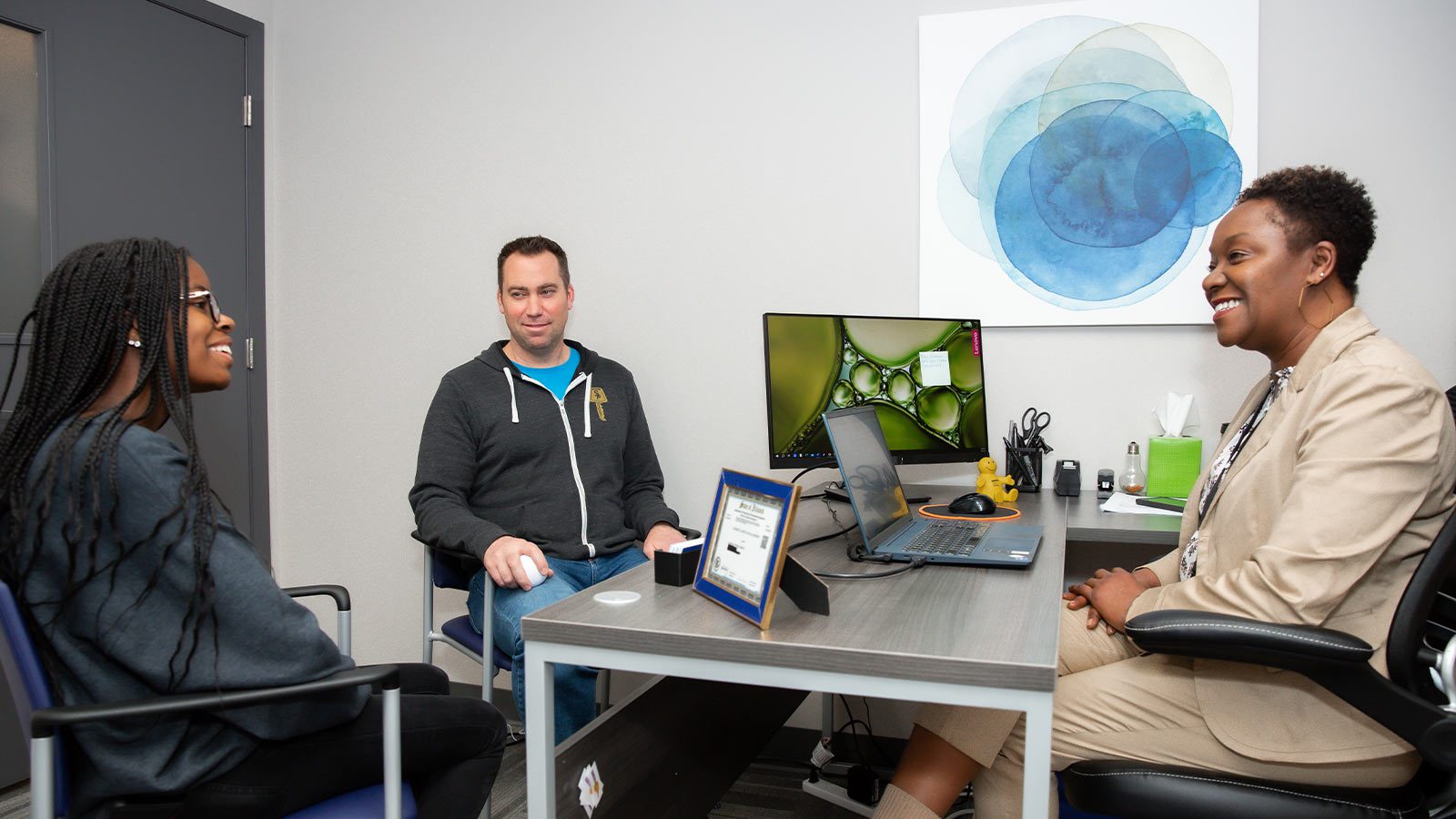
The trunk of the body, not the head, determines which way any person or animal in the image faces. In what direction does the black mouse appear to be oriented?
to the viewer's left

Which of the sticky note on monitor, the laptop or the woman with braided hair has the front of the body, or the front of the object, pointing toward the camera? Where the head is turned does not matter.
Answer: the sticky note on monitor

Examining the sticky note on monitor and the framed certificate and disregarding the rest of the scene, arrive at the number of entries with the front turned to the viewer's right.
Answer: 0

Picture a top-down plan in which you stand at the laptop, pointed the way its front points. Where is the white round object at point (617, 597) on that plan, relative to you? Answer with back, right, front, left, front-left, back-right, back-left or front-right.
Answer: back-right

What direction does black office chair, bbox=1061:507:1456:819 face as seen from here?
to the viewer's left

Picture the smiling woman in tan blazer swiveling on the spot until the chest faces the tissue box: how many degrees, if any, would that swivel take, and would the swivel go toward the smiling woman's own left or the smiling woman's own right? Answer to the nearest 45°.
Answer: approximately 90° to the smiling woman's own right

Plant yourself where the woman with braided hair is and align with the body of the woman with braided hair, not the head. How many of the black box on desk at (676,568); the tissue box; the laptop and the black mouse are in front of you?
4

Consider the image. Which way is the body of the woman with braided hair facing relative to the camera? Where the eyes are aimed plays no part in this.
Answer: to the viewer's right

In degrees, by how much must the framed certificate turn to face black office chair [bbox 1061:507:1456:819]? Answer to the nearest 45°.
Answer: approximately 135° to its left

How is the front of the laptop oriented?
to the viewer's right

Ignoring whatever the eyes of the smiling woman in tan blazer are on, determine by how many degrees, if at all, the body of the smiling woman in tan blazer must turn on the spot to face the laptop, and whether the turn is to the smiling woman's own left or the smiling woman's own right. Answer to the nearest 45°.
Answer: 0° — they already face it

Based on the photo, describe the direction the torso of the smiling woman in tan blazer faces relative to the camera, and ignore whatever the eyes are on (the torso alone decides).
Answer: to the viewer's left

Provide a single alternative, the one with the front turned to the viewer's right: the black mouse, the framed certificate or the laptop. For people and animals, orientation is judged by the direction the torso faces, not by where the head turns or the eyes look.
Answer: the laptop

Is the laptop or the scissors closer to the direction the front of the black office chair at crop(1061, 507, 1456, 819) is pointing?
the laptop
